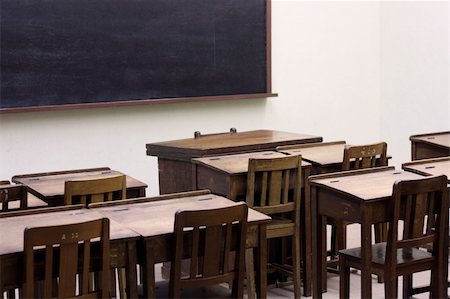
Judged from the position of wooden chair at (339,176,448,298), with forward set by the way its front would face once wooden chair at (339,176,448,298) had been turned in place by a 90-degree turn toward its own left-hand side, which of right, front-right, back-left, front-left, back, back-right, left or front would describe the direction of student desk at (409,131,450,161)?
back-right

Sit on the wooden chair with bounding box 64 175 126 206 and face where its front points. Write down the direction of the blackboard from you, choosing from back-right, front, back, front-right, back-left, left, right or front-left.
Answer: front

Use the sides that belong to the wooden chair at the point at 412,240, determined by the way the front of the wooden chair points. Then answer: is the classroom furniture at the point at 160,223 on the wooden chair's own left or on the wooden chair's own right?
on the wooden chair's own left

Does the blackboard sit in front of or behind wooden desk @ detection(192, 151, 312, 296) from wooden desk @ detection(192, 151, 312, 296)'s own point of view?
behind

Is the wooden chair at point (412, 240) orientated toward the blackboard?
yes

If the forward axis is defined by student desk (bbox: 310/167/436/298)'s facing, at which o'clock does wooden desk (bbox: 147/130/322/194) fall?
The wooden desk is roughly at 6 o'clock from the student desk.

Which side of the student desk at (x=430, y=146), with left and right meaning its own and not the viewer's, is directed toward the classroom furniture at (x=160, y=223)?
right

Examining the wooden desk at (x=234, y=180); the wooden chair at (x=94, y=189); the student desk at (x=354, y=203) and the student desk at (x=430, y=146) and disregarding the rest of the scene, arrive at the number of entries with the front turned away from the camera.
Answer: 1

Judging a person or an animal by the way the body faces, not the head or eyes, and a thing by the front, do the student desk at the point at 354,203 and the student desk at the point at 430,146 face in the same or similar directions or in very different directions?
same or similar directions

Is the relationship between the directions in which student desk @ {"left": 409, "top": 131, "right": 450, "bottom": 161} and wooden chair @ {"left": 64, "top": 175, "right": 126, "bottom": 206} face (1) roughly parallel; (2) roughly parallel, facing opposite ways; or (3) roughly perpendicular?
roughly parallel, facing opposite ways

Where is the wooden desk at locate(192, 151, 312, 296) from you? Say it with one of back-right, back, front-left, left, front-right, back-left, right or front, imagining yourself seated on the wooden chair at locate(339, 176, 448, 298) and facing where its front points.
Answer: front

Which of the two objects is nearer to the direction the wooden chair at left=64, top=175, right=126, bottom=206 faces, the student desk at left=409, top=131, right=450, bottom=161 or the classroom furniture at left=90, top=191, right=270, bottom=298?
the student desk

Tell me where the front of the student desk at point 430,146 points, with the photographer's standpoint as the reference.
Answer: facing the viewer and to the right of the viewer

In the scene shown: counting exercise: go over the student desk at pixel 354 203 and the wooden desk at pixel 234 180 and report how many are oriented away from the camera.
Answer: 0

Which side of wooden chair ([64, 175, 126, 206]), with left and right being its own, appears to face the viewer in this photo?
back

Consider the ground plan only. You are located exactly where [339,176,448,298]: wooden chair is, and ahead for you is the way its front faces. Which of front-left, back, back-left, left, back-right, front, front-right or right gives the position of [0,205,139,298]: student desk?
left
